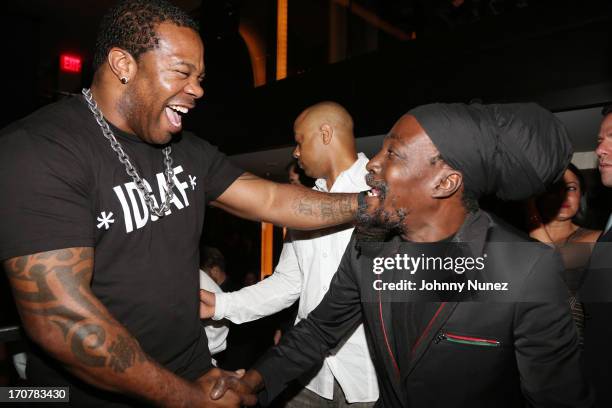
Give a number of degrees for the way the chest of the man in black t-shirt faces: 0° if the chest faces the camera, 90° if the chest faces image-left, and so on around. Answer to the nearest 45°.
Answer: approximately 315°

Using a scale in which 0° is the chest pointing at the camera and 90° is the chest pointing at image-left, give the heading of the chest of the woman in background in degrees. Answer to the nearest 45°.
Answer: approximately 0°

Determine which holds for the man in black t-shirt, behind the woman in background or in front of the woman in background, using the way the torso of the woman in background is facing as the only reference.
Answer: in front

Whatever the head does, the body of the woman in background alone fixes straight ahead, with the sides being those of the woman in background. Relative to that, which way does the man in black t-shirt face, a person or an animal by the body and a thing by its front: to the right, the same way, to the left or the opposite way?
to the left

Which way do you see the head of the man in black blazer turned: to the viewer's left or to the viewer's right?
to the viewer's left

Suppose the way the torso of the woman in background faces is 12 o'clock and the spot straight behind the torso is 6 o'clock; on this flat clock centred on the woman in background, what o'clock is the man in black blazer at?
The man in black blazer is roughly at 12 o'clock from the woman in background.

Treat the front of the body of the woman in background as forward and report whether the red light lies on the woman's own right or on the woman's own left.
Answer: on the woman's own right

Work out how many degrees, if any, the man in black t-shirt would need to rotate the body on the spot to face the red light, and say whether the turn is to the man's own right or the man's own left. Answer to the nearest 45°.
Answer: approximately 135° to the man's own left

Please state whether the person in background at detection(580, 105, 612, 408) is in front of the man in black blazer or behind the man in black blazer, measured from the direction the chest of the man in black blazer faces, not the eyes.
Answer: behind
